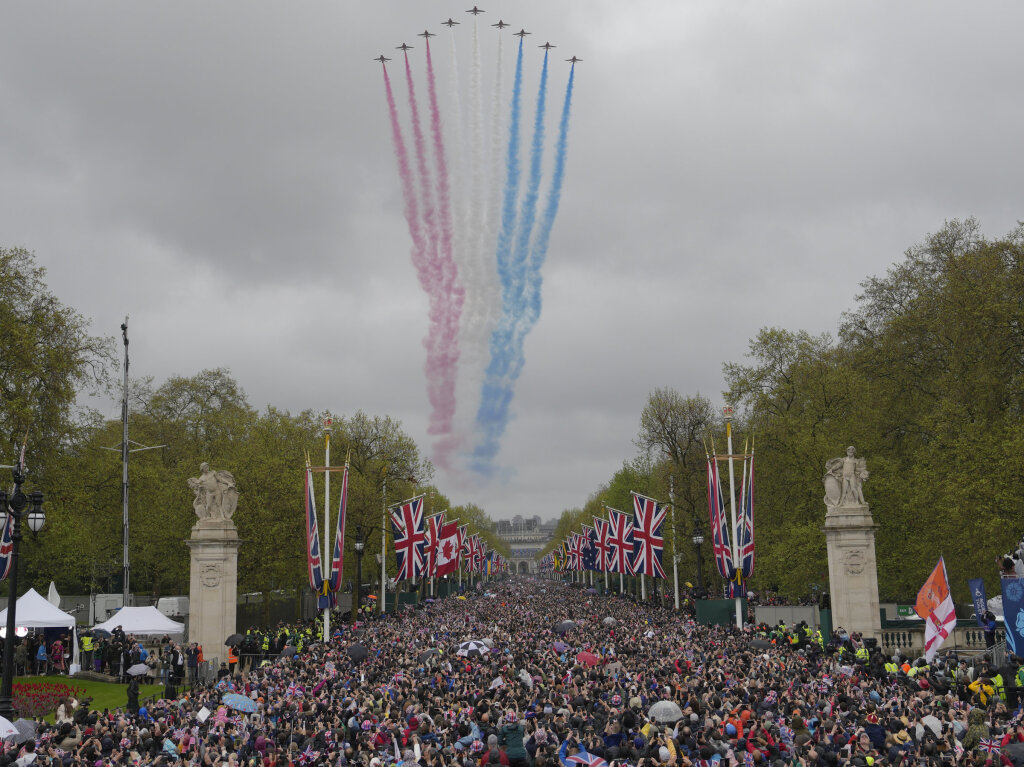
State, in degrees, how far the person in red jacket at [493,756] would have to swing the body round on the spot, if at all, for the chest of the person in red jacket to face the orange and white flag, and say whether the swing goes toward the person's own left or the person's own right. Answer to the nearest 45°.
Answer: approximately 45° to the person's own right

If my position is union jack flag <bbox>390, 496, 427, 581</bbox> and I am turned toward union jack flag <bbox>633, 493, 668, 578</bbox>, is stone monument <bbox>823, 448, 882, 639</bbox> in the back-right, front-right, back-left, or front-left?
front-right

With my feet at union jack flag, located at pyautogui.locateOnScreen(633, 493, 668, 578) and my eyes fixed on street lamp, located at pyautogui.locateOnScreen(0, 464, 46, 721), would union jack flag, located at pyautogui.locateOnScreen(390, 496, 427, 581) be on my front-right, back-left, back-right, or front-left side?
front-right

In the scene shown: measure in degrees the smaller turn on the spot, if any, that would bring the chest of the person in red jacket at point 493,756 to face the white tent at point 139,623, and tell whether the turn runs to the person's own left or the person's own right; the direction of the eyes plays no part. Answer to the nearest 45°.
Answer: approximately 45° to the person's own left

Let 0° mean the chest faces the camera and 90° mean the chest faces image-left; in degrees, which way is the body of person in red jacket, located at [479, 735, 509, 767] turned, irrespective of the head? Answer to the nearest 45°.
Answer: approximately 180°

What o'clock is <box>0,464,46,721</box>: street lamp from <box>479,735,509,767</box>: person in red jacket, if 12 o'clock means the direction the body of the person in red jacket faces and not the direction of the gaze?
The street lamp is roughly at 10 o'clock from the person in red jacket.

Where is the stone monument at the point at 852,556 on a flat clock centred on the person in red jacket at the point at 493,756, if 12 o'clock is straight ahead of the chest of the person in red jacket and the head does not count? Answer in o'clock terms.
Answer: The stone monument is roughly at 1 o'clock from the person in red jacket.

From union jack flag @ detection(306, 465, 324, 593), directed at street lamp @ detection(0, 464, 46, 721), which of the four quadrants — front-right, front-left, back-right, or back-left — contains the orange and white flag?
front-left

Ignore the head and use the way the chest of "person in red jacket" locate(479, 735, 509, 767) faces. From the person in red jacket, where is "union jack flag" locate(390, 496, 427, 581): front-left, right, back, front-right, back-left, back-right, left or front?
front

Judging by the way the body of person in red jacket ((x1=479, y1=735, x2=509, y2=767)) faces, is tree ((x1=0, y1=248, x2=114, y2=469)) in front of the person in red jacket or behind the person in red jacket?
in front

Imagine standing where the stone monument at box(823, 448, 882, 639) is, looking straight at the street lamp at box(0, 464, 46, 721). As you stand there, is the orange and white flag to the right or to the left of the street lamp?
left

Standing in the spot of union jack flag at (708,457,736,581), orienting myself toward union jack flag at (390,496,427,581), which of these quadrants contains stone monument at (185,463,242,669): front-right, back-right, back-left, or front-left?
front-left

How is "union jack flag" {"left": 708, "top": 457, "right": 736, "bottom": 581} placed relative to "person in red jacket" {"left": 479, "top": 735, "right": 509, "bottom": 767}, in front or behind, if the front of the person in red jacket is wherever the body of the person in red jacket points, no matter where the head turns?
in front

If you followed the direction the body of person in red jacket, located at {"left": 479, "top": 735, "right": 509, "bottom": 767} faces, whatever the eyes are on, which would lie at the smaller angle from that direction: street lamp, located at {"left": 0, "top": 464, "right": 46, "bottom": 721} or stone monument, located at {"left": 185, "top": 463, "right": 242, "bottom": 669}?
the stone monument
